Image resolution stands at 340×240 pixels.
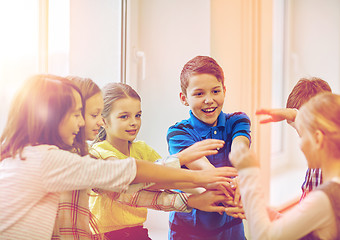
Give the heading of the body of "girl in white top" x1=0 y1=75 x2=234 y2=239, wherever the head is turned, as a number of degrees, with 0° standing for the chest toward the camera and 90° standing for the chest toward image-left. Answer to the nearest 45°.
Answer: approximately 270°

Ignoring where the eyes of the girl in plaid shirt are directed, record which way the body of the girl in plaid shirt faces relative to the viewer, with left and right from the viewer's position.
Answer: facing to the right of the viewer

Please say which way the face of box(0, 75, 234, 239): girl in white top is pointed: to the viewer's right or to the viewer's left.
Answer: to the viewer's right

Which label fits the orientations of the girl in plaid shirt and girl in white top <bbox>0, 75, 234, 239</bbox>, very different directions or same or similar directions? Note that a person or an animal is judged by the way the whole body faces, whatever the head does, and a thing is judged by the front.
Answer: same or similar directions

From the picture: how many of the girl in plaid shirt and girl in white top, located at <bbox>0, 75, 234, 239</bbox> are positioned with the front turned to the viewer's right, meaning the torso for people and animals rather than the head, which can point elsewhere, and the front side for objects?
2

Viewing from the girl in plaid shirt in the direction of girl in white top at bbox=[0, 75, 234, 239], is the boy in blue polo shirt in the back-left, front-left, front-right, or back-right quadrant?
back-left
